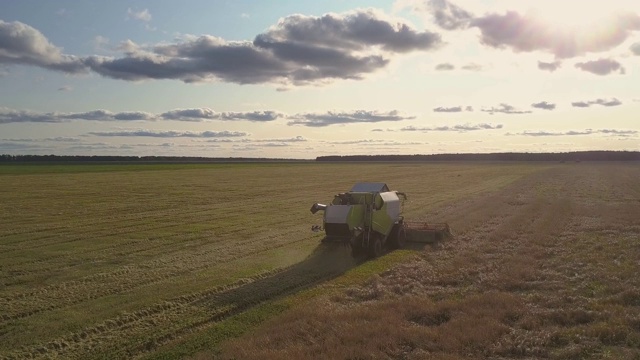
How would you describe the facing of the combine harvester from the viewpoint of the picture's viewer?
facing away from the viewer and to the right of the viewer
